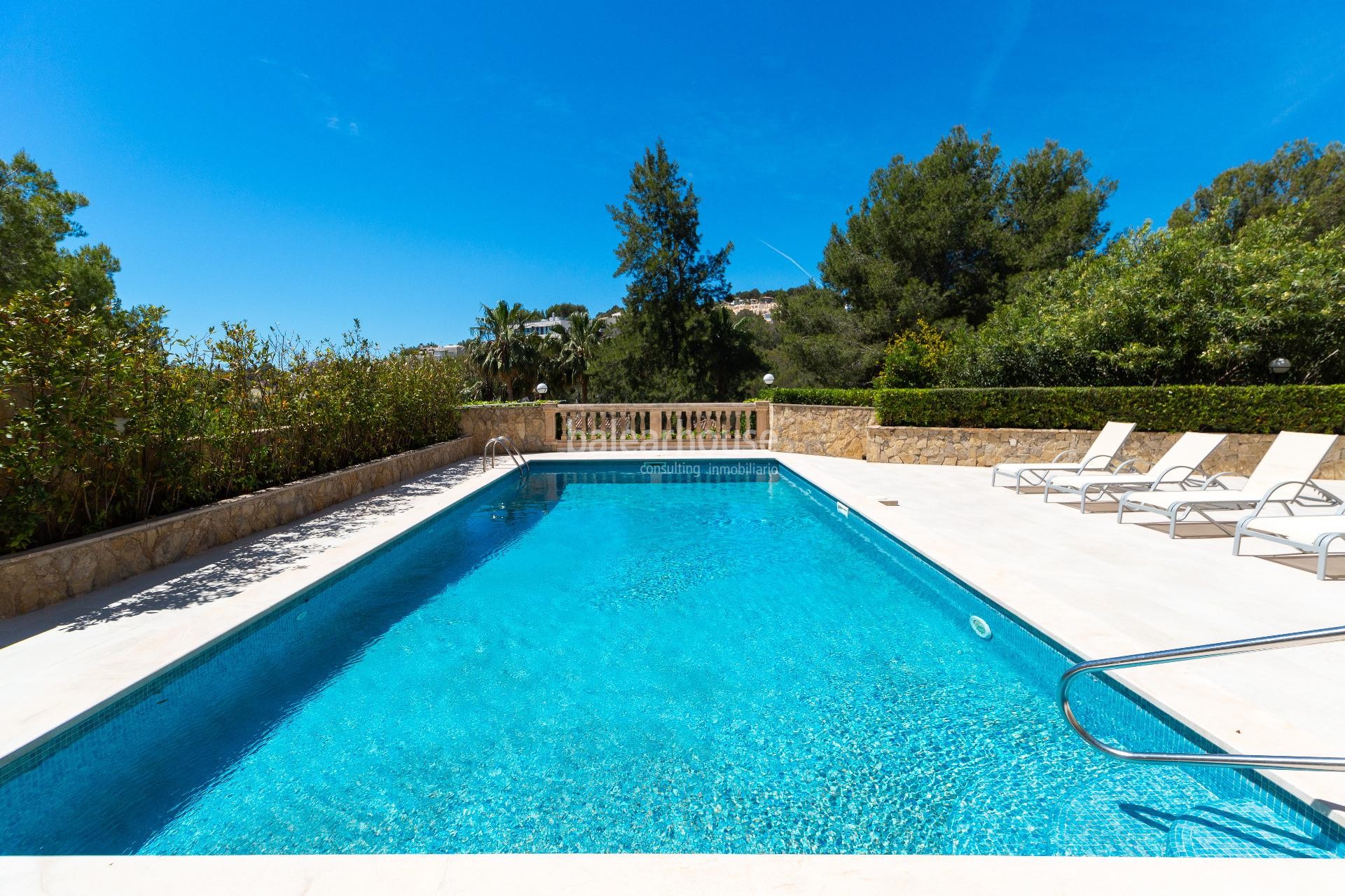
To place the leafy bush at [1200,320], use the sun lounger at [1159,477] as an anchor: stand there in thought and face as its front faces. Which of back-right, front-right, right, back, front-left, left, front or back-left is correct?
back-right

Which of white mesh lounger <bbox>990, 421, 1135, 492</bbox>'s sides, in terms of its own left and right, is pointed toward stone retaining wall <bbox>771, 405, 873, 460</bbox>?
right

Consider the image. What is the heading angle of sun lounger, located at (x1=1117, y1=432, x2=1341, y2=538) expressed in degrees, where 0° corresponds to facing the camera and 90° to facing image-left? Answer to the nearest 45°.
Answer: approximately 45°

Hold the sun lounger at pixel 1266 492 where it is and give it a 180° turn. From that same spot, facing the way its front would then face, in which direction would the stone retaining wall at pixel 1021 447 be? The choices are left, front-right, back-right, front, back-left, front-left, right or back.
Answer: left

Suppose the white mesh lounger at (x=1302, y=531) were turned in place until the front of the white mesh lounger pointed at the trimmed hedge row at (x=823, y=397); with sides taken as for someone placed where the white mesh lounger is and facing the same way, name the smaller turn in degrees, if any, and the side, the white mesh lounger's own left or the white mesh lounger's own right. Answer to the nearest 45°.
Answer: approximately 90° to the white mesh lounger's own right

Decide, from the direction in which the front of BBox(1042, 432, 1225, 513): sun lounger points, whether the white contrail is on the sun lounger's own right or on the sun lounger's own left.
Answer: on the sun lounger's own right

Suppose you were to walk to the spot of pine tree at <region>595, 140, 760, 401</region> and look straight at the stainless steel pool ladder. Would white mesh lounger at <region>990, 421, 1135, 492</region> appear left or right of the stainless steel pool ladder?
left
